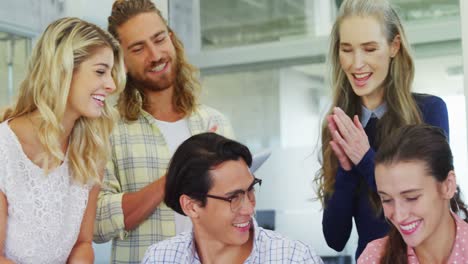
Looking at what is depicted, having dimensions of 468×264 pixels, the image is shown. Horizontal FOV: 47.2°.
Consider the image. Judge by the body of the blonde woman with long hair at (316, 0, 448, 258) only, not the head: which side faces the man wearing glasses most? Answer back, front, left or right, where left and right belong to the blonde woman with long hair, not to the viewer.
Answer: front

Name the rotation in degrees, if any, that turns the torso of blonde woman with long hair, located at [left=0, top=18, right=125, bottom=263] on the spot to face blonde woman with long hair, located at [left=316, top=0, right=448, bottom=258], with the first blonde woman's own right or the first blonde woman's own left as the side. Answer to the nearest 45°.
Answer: approximately 45° to the first blonde woman's own left

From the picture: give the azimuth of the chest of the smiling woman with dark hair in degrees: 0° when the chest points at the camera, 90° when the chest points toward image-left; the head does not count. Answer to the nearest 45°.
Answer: approximately 45°

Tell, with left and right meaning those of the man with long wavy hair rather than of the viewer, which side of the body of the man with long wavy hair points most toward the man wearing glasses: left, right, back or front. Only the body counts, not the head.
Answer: front

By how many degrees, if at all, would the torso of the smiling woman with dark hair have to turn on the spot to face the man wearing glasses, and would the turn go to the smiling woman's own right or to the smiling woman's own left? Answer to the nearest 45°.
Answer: approximately 45° to the smiling woman's own right

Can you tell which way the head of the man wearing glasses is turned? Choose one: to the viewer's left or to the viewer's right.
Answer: to the viewer's right

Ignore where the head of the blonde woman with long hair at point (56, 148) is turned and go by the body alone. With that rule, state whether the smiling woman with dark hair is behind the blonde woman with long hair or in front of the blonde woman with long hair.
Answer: in front

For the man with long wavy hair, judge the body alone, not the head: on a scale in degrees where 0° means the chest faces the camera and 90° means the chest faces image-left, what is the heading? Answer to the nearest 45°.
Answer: approximately 315°

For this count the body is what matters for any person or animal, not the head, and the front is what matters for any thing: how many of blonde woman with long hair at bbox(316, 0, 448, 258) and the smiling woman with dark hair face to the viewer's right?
0

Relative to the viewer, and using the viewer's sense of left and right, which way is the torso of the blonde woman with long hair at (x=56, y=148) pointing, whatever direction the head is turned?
facing the viewer and to the right of the viewer

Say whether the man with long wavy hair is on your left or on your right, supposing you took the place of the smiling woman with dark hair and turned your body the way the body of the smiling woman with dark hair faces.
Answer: on your right
